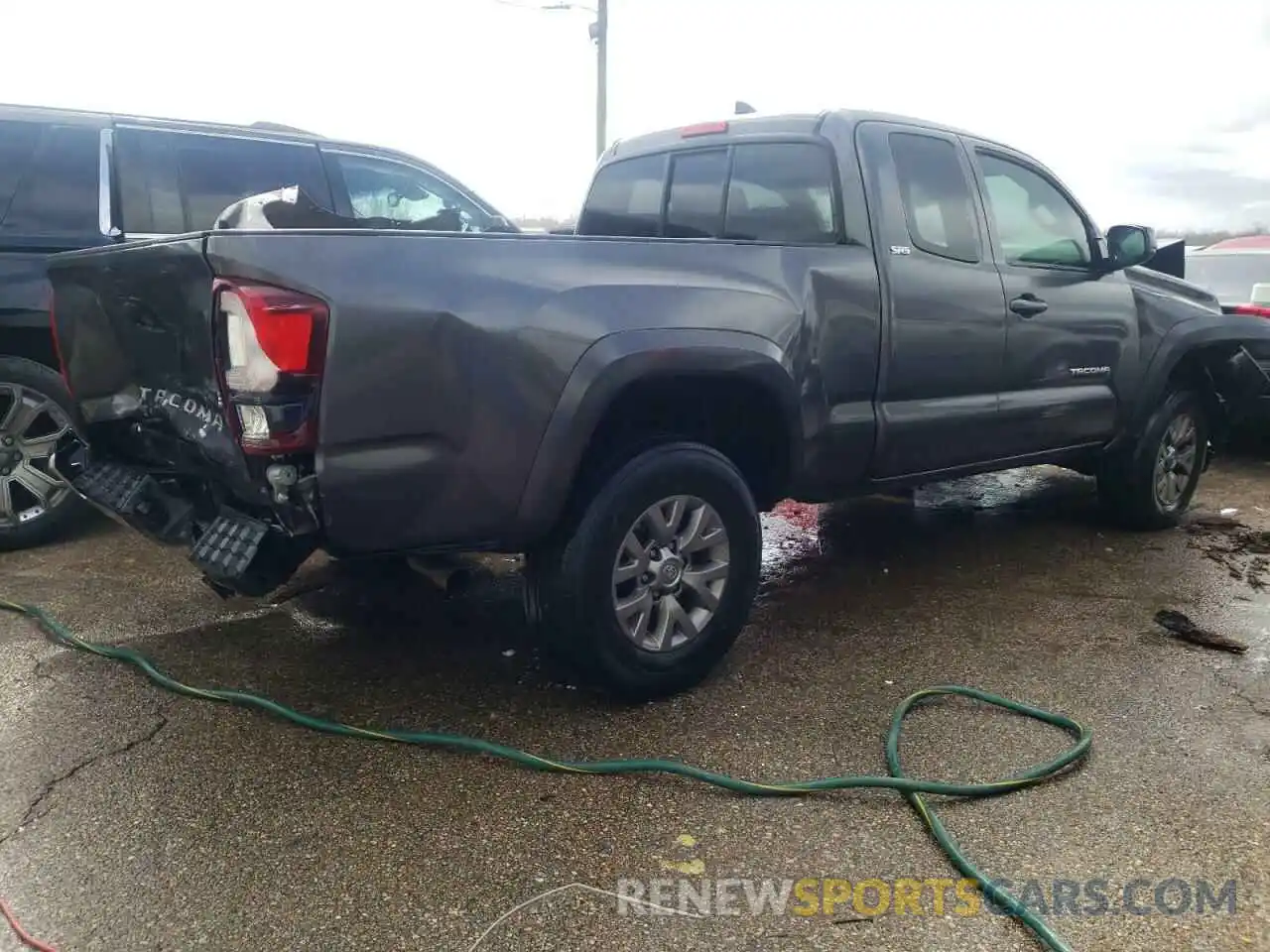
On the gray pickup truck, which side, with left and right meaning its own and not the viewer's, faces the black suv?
left

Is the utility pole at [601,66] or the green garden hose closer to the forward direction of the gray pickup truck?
the utility pole

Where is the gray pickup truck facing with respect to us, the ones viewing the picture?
facing away from the viewer and to the right of the viewer

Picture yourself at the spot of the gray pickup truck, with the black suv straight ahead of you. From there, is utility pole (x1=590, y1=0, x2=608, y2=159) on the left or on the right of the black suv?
right

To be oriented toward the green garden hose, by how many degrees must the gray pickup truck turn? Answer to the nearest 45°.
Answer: approximately 90° to its right

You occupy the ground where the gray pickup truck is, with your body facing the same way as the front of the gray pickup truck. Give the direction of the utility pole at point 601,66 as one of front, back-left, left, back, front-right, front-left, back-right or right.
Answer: front-left
